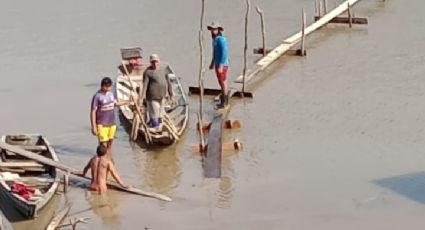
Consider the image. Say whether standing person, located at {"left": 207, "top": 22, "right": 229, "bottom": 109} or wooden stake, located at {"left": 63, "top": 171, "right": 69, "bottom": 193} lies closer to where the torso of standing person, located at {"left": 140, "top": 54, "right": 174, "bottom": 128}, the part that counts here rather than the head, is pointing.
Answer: the wooden stake

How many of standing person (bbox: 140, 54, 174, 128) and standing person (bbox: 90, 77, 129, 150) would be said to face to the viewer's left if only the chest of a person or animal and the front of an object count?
0

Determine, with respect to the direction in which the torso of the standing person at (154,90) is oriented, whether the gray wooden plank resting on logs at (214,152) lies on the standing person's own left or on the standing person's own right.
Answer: on the standing person's own left

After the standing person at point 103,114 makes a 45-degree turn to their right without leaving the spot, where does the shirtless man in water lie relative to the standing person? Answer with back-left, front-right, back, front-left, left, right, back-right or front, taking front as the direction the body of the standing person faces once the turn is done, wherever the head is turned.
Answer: front

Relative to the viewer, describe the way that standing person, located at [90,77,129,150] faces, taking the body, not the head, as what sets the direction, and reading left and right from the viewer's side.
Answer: facing the viewer and to the right of the viewer

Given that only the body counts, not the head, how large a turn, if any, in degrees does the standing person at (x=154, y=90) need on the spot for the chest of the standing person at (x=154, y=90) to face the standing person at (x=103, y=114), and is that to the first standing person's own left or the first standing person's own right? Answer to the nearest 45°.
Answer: approximately 45° to the first standing person's own right

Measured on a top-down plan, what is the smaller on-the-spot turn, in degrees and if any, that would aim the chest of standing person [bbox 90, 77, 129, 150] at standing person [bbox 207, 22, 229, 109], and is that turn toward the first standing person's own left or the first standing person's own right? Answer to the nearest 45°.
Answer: approximately 90° to the first standing person's own left

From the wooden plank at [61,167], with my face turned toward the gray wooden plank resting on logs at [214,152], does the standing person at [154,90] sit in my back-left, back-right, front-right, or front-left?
front-left
